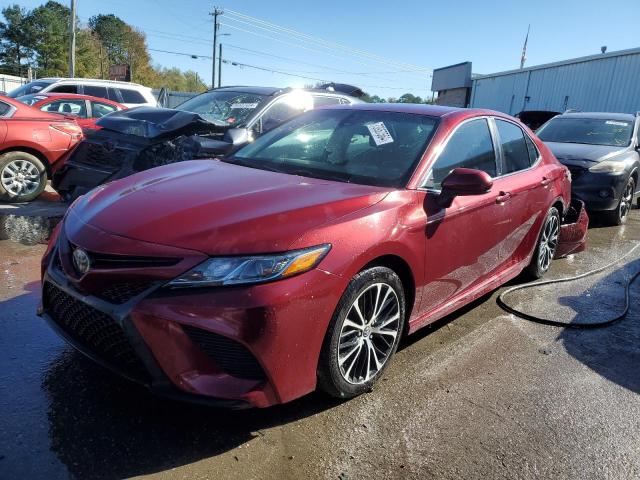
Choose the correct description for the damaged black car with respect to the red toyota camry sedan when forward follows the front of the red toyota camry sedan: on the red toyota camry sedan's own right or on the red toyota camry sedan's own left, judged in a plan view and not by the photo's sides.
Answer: on the red toyota camry sedan's own right

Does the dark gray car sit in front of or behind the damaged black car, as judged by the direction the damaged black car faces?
behind

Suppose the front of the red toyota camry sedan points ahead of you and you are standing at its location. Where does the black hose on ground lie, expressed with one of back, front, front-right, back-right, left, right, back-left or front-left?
back

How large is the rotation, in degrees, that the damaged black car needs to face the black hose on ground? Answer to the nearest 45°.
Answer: approximately 90° to its left

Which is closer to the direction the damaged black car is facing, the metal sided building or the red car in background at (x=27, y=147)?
the red car in background

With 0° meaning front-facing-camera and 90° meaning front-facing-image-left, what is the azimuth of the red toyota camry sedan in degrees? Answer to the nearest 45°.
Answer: approximately 45°

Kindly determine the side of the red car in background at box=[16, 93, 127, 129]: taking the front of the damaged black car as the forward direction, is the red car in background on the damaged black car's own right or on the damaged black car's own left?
on the damaged black car's own right

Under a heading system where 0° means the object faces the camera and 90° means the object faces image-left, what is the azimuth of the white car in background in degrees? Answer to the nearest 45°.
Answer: approximately 45°

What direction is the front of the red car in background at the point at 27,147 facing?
to the viewer's left

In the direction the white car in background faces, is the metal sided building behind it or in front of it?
behind
